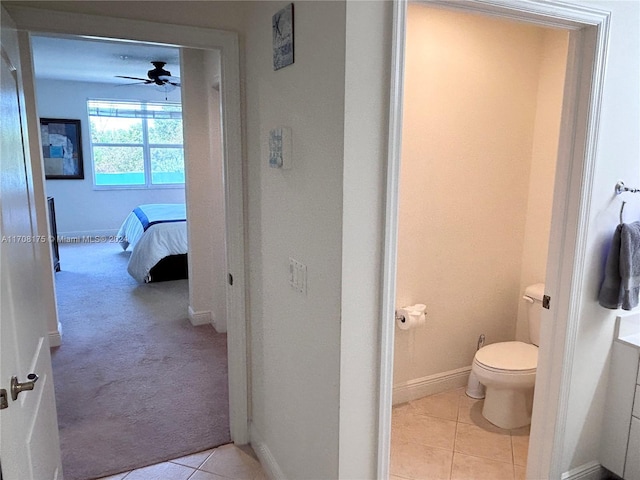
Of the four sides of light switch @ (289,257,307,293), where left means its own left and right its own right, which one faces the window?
right

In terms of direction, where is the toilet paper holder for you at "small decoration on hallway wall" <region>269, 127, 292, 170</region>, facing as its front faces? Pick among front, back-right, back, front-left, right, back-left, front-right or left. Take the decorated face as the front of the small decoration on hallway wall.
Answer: back

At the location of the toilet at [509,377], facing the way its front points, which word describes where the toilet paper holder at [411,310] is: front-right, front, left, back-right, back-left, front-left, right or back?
front-right

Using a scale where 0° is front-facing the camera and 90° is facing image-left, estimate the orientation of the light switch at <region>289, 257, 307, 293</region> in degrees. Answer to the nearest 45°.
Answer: approximately 45°

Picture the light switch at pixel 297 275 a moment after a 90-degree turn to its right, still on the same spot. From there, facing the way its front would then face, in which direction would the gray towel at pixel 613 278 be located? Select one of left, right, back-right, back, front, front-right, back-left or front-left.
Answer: back-right

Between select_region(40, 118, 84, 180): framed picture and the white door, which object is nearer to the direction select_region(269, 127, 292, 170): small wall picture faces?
the white door

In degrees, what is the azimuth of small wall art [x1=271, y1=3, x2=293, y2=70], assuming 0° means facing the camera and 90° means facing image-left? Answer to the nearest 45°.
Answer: approximately 45°
